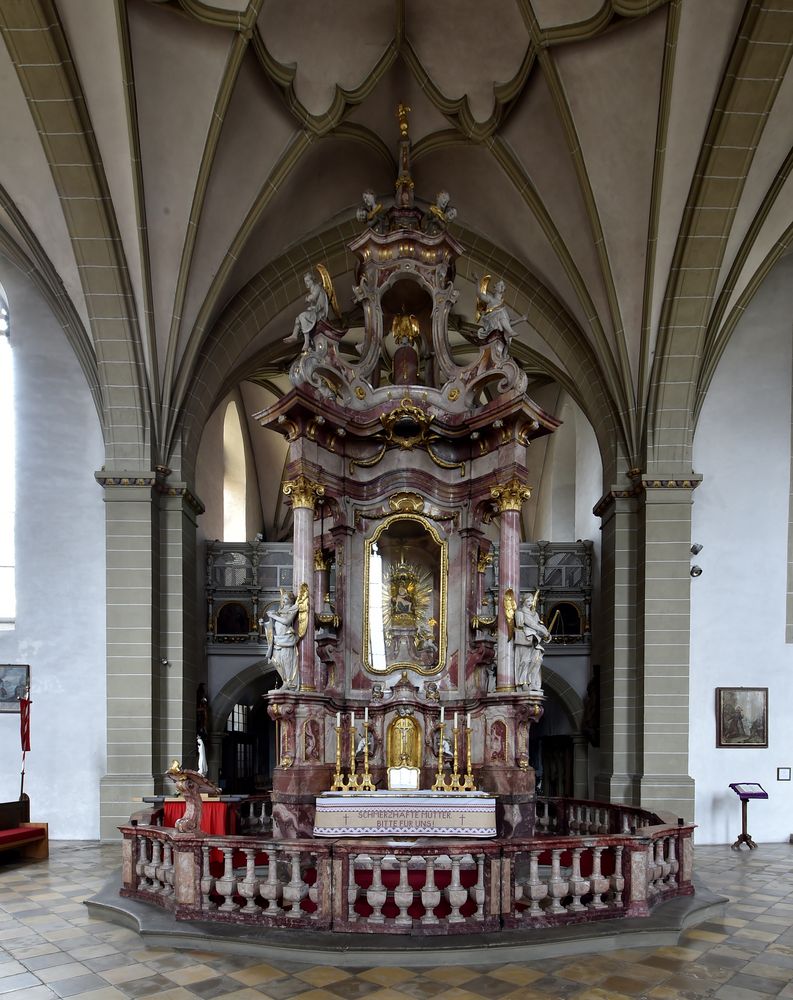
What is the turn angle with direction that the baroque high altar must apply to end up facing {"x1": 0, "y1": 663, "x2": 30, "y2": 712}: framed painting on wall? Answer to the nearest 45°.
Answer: approximately 135° to its right

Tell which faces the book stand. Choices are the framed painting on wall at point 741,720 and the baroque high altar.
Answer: the framed painting on wall

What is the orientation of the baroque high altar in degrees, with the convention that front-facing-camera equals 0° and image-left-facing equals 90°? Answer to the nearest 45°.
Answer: approximately 0°
